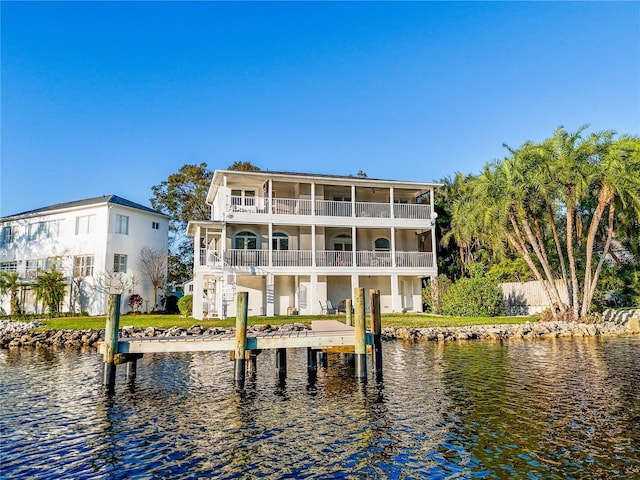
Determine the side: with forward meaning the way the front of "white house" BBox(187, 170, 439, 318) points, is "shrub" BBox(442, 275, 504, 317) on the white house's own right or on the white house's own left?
on the white house's own left

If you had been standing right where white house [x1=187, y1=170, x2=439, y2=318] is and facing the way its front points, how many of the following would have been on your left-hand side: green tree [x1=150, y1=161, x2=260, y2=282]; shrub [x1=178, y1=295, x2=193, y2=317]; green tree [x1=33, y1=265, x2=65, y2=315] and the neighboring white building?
0

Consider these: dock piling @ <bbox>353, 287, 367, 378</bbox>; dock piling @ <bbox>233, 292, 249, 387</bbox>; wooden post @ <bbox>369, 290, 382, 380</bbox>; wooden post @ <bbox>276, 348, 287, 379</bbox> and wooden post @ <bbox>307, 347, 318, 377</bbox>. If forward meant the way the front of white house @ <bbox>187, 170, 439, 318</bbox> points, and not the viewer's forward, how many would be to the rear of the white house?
0

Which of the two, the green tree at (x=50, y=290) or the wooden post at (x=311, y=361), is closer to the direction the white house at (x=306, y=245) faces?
the wooden post

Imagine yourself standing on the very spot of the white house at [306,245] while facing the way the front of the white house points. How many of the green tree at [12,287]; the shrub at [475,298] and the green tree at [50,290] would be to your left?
1

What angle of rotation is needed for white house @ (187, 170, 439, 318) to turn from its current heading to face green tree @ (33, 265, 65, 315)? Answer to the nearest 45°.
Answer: approximately 90° to its right

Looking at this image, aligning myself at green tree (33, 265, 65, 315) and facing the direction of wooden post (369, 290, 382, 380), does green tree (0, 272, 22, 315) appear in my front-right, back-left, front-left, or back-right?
back-right

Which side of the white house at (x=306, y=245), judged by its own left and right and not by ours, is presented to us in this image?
front

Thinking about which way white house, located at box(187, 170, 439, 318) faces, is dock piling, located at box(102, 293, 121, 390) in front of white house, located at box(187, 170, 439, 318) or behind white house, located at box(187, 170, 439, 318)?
in front

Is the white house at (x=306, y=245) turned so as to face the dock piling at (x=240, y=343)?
yes

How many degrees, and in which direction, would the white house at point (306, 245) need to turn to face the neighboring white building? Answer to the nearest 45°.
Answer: approximately 90° to its right

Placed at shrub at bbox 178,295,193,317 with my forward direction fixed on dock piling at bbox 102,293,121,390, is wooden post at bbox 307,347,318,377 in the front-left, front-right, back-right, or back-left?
front-left

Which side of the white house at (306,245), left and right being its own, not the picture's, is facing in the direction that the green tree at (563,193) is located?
left

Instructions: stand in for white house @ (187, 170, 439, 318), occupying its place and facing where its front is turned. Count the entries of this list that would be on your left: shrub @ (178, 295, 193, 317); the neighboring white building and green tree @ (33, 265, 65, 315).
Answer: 0

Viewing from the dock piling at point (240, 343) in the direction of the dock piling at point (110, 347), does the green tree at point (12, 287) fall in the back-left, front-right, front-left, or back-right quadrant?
front-right

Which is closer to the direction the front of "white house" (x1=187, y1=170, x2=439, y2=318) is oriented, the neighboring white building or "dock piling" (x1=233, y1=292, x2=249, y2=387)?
the dock piling

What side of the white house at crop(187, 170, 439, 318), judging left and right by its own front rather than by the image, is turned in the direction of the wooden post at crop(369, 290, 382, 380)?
front

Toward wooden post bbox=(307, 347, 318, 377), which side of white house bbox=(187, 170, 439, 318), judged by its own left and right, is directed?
front

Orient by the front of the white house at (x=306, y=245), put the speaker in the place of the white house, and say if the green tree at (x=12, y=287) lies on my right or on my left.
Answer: on my right
